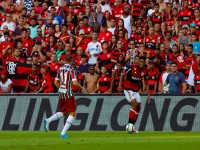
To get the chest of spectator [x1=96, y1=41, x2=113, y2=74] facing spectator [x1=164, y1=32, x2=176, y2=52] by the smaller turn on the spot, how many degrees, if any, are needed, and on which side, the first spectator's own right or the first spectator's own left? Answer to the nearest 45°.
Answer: approximately 90° to the first spectator's own left

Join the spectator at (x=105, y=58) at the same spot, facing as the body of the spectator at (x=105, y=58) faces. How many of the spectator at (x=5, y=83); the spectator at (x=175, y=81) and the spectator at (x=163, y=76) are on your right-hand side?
1

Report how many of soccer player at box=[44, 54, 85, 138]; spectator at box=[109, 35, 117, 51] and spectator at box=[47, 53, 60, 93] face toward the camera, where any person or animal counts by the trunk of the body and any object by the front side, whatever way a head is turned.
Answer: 2

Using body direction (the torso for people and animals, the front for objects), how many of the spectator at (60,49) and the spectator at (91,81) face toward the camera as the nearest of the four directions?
2

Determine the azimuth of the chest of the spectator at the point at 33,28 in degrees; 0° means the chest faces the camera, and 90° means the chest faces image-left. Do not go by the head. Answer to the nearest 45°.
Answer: approximately 0°
